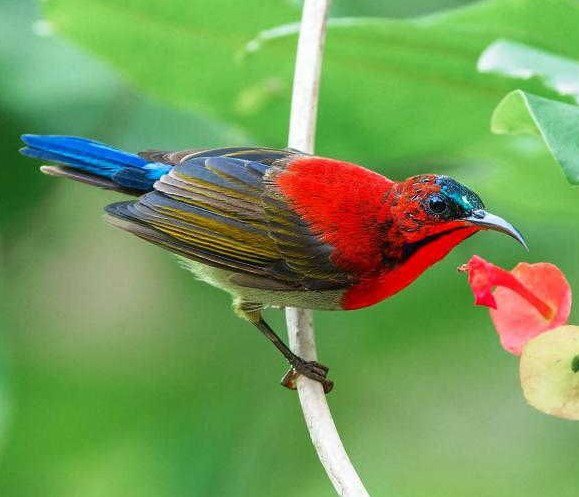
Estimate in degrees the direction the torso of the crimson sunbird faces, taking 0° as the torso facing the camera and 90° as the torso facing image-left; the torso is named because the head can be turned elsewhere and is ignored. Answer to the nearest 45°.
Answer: approximately 270°
